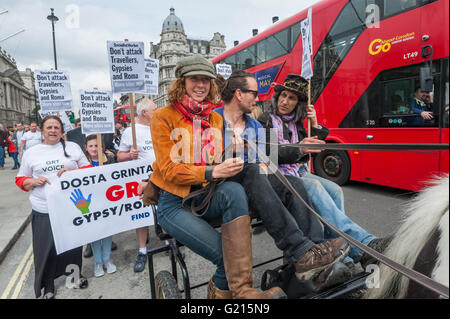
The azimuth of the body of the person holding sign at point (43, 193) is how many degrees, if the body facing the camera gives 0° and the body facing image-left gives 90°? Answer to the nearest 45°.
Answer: approximately 0°

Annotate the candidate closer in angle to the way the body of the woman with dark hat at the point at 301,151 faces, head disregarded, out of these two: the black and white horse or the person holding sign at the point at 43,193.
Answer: the black and white horse

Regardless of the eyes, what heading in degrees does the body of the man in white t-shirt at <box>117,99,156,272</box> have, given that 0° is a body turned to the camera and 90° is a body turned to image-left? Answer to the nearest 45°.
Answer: approximately 315°

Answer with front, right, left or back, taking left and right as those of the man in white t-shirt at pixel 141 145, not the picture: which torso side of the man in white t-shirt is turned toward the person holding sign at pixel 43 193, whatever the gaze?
right

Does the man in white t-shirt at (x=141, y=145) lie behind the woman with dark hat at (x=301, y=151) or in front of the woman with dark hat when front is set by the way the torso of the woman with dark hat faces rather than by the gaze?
behind

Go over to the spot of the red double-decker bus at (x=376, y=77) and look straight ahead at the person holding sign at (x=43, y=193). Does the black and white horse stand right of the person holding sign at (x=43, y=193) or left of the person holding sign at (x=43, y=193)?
left

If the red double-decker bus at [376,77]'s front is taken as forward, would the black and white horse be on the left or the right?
on its right

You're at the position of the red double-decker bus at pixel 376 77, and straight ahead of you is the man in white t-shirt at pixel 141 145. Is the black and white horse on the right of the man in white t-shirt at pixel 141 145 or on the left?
left
